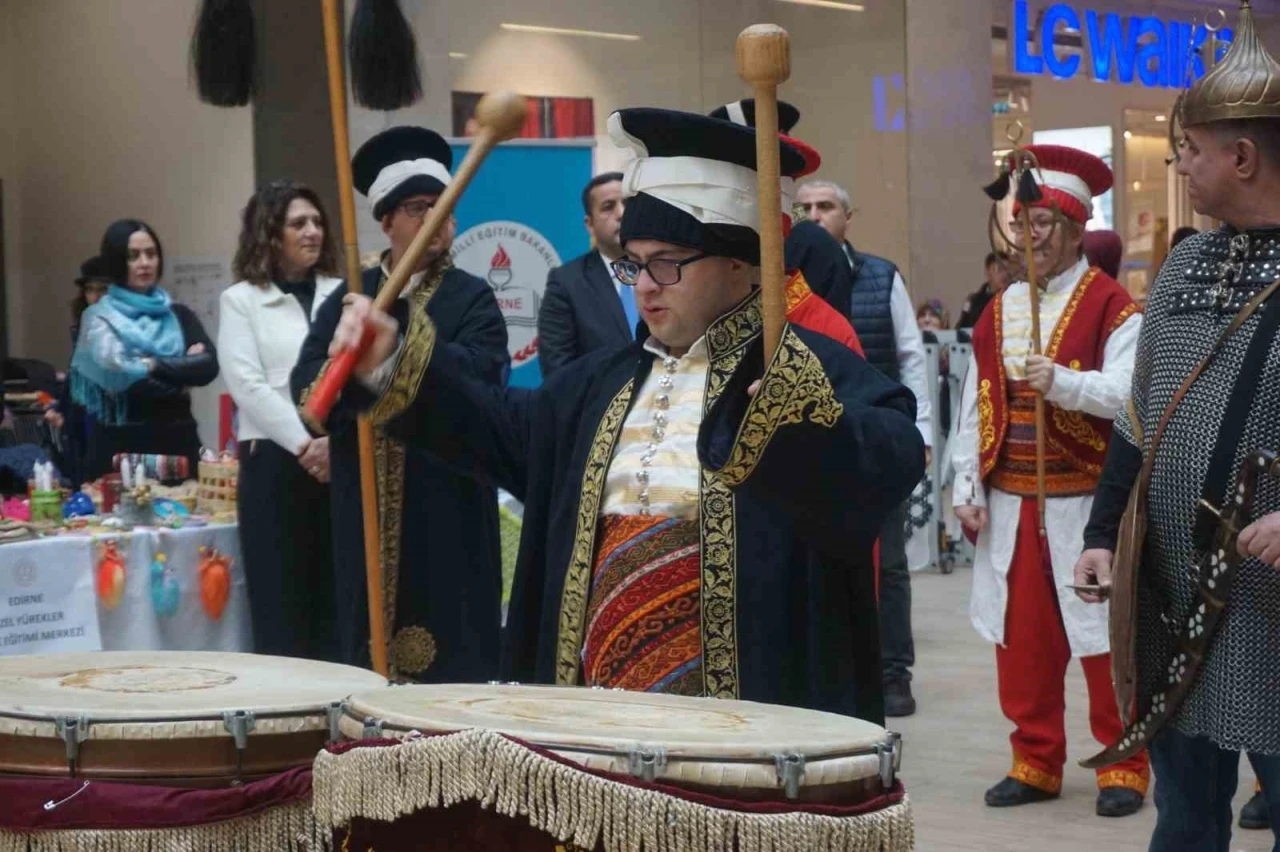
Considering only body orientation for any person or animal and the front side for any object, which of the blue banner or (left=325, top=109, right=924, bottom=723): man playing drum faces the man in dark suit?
the blue banner

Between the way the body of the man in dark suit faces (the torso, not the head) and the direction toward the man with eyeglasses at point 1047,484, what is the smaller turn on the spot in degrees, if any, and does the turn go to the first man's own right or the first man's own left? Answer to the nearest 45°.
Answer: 0° — they already face them

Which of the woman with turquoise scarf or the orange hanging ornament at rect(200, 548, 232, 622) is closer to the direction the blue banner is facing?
the orange hanging ornament

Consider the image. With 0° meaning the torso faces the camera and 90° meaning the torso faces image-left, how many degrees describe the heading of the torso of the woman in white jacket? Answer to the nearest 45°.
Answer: approximately 315°

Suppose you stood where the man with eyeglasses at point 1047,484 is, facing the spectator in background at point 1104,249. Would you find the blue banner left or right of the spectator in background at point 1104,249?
left

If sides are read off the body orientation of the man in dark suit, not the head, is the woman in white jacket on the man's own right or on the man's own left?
on the man's own right

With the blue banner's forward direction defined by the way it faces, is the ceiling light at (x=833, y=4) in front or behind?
behind

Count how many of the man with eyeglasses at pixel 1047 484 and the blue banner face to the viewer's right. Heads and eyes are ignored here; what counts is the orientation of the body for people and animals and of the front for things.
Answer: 0

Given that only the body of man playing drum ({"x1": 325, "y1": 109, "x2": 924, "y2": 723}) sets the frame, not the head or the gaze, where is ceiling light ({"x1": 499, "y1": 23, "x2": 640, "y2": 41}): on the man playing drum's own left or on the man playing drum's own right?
on the man playing drum's own right

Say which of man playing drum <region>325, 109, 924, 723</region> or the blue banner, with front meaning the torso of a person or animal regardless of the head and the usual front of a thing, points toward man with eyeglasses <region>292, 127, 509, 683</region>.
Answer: the blue banner

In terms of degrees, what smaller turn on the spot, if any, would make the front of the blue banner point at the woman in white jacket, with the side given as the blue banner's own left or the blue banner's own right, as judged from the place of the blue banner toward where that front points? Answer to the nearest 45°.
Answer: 0° — it already faces them
